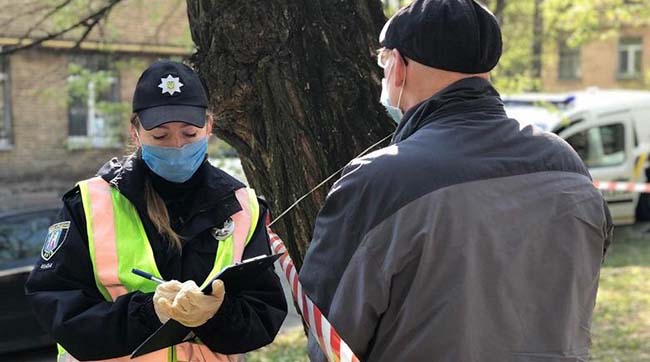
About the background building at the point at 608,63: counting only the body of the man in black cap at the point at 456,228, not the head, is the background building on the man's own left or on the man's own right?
on the man's own right

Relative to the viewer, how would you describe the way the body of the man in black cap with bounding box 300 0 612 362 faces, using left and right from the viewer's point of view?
facing away from the viewer and to the left of the viewer

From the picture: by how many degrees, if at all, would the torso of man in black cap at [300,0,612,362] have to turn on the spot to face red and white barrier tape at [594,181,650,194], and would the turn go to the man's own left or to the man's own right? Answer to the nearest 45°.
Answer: approximately 45° to the man's own right

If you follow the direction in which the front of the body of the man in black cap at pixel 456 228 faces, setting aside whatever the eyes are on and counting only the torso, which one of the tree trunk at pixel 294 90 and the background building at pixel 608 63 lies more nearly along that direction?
the tree trunk

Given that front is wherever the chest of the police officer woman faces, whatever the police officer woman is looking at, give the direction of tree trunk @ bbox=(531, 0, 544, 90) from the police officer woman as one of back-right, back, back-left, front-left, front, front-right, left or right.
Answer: back-left

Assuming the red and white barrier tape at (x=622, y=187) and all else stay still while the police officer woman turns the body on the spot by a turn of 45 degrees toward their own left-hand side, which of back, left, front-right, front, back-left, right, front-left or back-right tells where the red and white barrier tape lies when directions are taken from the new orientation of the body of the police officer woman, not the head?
left

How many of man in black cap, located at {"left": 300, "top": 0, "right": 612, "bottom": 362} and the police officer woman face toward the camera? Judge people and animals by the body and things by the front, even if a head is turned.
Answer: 1

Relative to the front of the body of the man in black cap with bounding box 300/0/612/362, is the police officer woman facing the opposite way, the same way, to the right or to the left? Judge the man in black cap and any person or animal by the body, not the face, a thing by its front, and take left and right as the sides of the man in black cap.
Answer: the opposite way

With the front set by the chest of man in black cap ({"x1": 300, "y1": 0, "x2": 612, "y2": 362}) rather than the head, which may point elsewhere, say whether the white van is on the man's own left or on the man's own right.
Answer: on the man's own right

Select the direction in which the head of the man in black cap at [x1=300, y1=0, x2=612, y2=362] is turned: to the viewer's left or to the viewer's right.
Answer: to the viewer's left

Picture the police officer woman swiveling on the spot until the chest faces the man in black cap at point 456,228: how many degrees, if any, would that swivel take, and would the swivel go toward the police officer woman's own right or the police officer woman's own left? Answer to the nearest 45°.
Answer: approximately 45° to the police officer woman's own left
